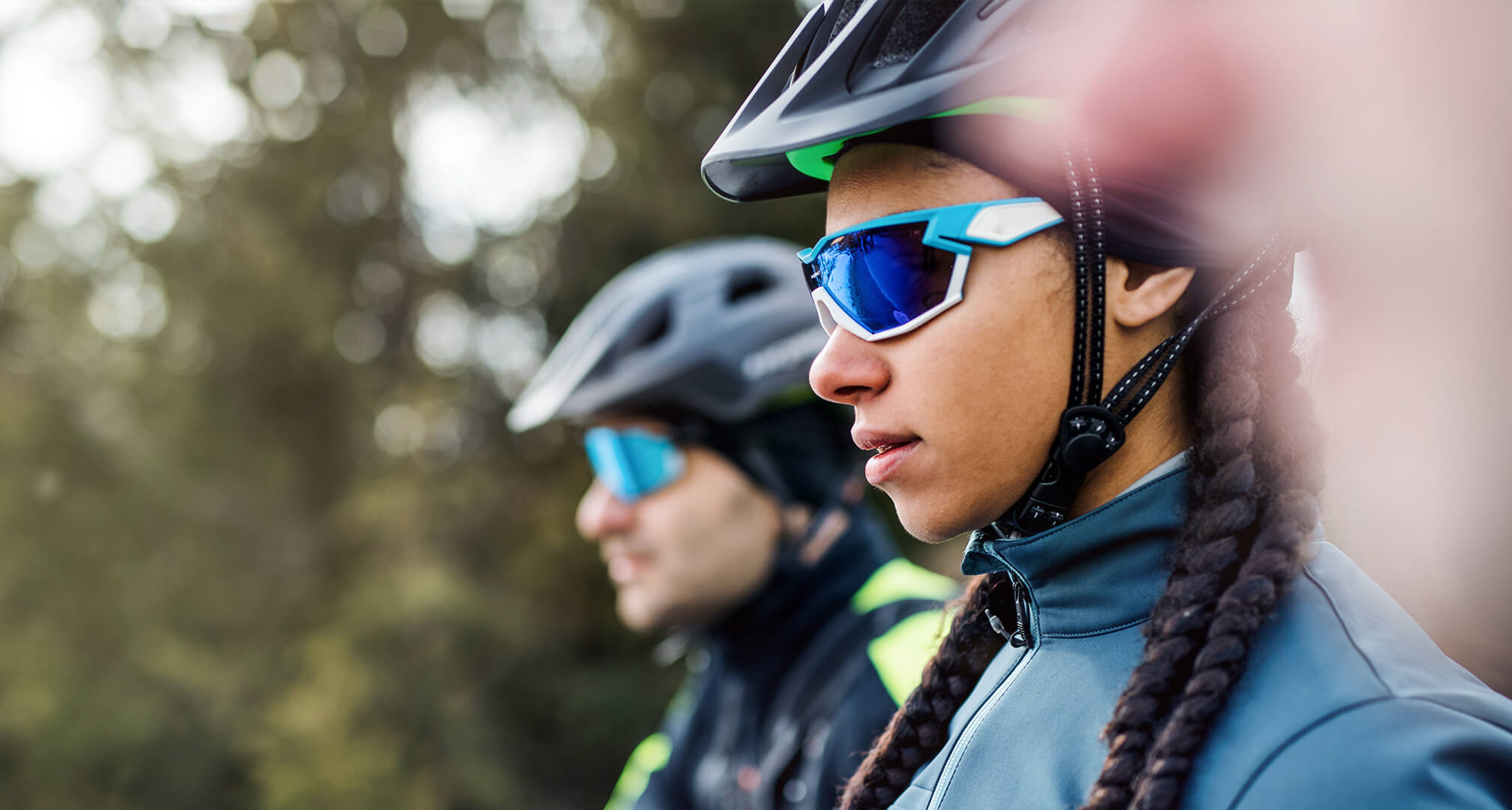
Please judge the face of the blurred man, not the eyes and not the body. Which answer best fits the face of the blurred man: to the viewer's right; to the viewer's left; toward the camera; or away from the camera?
to the viewer's left

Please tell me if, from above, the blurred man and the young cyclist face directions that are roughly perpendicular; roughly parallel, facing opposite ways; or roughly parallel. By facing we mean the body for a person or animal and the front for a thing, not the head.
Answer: roughly parallel

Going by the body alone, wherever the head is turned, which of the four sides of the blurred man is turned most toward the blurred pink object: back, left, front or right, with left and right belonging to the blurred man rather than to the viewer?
left

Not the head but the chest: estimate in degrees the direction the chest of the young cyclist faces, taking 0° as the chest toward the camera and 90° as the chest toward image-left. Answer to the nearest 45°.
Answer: approximately 45°

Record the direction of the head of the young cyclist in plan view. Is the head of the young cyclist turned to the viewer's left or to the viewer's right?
to the viewer's left

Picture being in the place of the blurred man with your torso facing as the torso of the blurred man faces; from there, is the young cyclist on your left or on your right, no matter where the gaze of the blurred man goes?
on your left

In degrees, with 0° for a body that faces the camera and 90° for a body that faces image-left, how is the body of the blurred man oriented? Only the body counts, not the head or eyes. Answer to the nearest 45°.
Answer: approximately 45°

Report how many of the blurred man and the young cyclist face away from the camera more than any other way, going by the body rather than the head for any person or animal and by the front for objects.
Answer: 0
